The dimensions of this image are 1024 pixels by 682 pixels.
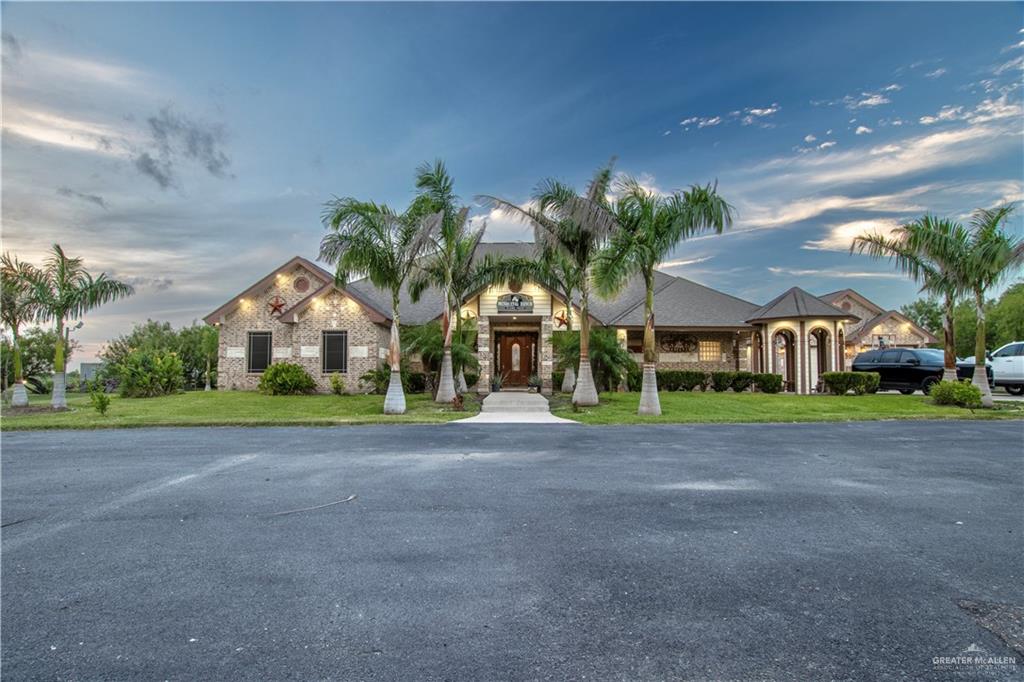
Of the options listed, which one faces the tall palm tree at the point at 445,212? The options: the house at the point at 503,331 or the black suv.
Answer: the house

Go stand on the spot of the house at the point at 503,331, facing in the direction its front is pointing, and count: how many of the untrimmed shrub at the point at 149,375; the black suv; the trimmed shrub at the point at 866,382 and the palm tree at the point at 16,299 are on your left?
2

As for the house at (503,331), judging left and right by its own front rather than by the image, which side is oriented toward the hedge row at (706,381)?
left

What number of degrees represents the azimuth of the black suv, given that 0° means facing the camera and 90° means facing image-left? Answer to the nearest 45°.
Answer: approximately 270°

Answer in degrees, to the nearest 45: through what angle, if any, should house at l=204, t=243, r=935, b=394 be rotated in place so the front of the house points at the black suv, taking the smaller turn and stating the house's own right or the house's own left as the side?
approximately 90° to the house's own left

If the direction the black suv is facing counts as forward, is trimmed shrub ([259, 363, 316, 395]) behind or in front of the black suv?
behind

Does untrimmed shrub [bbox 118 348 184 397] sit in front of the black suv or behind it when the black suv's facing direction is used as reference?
behind

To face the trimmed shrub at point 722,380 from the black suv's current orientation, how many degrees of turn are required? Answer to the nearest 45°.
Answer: approximately 135° to its right
